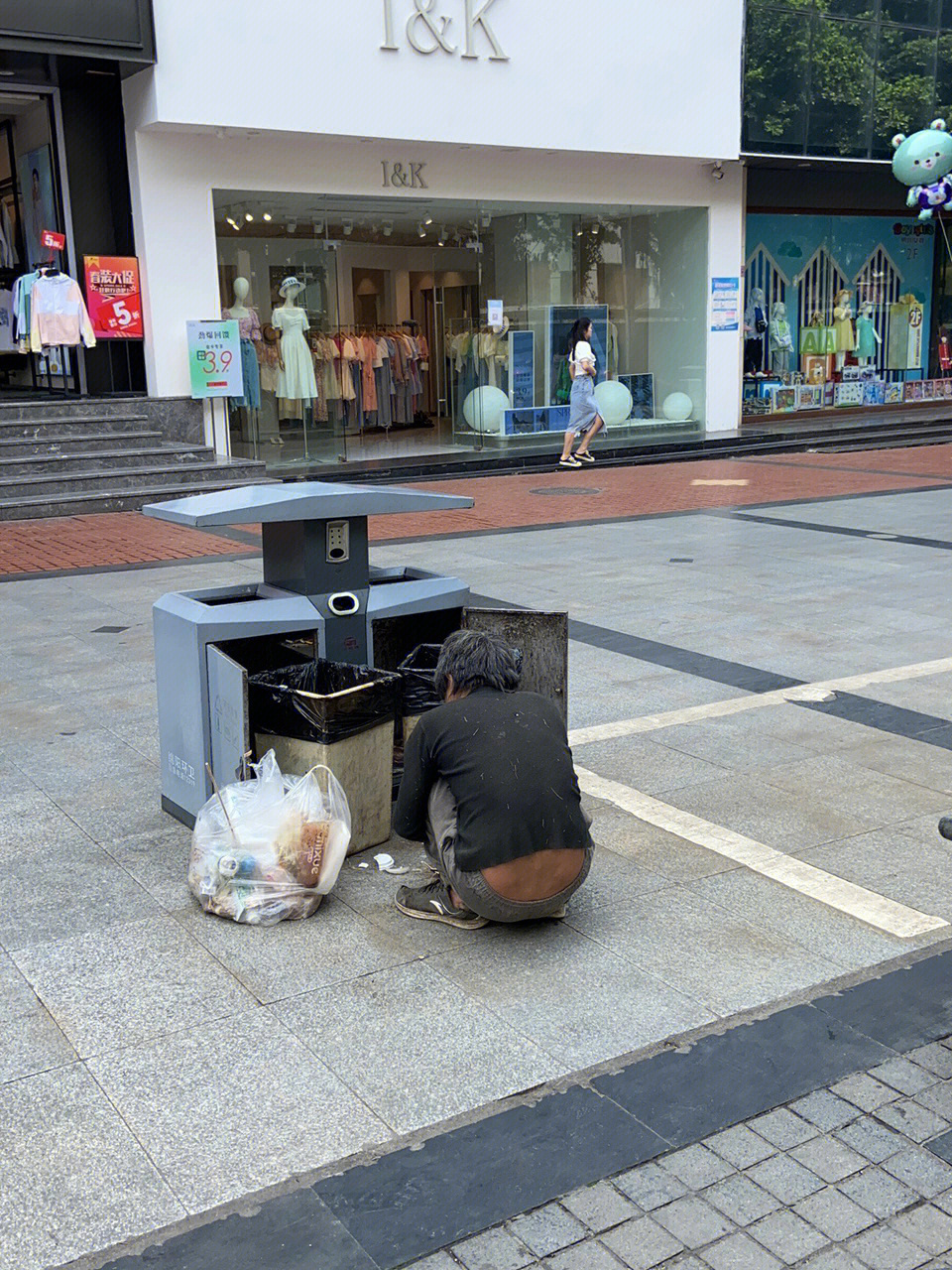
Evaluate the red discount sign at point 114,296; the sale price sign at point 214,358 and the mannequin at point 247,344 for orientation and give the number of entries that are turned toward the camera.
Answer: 3

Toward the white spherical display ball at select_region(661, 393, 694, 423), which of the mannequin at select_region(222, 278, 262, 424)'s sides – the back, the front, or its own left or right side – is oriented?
left

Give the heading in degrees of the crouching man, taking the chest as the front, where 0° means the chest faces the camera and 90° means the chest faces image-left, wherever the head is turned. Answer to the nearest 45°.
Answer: approximately 135°

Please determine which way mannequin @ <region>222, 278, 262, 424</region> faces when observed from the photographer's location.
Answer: facing the viewer

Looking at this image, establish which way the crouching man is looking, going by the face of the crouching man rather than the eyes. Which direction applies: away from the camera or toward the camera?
away from the camera

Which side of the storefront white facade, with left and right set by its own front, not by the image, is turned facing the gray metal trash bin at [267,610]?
front

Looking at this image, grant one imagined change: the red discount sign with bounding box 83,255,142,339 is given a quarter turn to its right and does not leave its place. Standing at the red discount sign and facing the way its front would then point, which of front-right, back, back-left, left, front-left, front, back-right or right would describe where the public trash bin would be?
left

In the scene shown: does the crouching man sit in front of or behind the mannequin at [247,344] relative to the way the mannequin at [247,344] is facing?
in front

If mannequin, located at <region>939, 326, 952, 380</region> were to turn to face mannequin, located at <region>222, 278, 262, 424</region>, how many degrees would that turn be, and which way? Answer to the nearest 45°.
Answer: approximately 45° to its right

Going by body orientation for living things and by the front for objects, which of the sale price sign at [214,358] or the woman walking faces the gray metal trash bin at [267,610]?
the sale price sign

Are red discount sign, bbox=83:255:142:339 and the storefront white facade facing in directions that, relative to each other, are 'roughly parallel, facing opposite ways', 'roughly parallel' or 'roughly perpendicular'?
roughly parallel

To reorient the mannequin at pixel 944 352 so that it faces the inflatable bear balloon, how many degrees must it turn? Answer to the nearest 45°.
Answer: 0° — it already faces it

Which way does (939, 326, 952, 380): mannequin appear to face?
toward the camera

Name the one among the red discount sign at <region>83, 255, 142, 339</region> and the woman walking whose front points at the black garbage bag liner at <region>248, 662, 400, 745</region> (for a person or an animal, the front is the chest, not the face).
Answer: the red discount sign

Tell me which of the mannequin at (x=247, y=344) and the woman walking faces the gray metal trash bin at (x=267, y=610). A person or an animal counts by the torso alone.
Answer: the mannequin

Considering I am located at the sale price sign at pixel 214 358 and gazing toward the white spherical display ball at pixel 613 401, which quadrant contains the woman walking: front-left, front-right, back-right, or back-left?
front-right

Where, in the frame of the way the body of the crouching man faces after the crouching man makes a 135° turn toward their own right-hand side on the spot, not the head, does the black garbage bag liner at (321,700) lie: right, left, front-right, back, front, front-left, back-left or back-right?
back-left

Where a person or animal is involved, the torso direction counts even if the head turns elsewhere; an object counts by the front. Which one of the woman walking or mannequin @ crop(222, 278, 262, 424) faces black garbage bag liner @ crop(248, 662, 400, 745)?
the mannequin

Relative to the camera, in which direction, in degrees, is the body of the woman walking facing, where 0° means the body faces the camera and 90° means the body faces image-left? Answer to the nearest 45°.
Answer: approximately 270°
